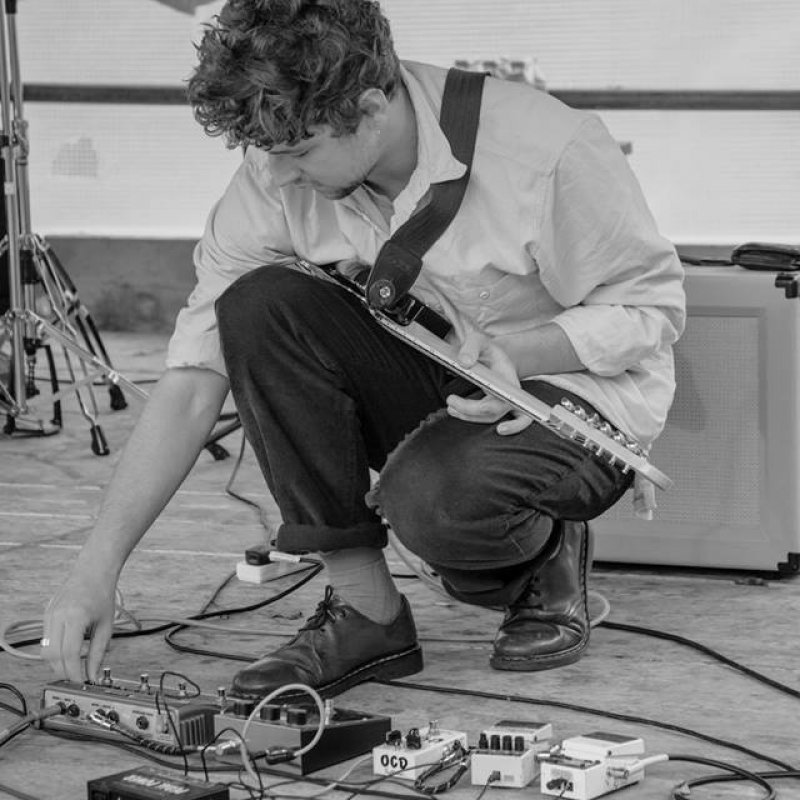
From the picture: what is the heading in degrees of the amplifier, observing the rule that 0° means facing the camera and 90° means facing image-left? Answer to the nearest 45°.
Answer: approximately 0°

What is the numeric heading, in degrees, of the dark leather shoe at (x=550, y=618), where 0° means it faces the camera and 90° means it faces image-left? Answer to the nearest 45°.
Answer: approximately 45°

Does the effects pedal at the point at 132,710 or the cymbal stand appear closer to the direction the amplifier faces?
the effects pedal
